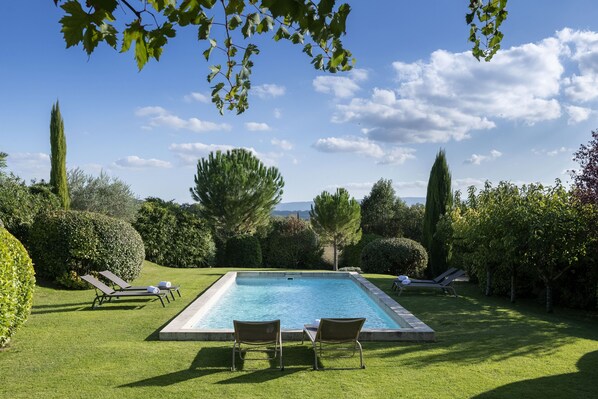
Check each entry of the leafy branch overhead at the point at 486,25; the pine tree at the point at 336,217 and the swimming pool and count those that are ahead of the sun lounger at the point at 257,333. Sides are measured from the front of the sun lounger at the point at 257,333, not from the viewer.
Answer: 2

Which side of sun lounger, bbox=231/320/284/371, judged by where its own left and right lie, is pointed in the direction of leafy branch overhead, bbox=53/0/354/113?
back

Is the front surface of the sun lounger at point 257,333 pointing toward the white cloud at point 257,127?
yes

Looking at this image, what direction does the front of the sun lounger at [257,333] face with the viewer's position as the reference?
facing away from the viewer

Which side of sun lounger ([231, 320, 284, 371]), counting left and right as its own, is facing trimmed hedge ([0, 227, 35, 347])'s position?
left

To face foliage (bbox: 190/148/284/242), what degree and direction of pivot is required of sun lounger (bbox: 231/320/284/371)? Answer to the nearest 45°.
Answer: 0° — it already faces it

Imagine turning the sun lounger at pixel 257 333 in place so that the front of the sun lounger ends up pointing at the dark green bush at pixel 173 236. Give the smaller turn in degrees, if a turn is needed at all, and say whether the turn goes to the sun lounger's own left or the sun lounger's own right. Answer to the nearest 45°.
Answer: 0° — it already faces it
